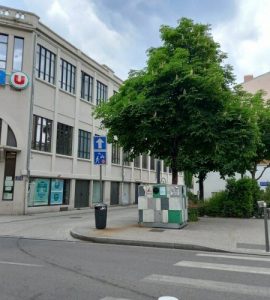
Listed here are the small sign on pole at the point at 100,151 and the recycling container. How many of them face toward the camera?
2

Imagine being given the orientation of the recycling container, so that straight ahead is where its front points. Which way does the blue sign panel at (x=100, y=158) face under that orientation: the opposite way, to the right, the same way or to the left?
the same way

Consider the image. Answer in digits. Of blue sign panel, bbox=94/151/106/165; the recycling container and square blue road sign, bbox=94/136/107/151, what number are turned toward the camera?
3

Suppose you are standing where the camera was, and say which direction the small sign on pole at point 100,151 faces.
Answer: facing the viewer

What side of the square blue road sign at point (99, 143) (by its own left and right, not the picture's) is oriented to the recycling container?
left

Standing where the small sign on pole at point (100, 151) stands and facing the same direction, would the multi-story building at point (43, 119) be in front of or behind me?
behind

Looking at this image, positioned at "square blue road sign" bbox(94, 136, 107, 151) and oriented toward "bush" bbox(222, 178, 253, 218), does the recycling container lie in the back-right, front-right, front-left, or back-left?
front-right

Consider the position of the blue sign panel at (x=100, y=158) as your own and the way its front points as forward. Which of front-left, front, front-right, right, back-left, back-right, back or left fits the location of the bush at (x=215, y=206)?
back-left

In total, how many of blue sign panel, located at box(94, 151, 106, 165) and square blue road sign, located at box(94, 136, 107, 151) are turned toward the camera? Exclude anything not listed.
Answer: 2

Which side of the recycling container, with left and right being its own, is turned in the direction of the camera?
front

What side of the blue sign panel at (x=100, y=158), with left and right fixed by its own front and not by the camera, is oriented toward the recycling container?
left

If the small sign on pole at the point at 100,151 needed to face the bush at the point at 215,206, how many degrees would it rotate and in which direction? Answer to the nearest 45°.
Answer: approximately 135° to its left

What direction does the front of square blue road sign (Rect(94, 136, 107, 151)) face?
toward the camera
